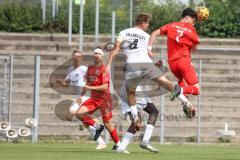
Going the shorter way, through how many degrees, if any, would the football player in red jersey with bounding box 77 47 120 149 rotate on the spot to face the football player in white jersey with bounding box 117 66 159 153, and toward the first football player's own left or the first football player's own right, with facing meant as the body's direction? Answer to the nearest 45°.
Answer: approximately 90° to the first football player's own left

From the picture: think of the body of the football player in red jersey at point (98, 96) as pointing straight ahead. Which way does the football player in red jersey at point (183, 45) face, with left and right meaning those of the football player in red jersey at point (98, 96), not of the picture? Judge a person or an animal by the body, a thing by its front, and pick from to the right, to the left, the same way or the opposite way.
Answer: the opposite way

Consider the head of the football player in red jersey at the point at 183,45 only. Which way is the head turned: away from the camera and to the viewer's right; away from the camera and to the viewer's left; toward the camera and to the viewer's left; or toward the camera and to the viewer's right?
away from the camera and to the viewer's right

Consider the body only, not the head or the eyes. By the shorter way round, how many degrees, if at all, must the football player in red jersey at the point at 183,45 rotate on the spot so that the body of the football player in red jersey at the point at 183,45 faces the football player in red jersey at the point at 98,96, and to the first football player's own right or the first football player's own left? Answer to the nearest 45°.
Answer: approximately 90° to the first football player's own left

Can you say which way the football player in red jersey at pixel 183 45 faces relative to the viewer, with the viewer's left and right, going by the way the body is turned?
facing away from the viewer and to the right of the viewer
